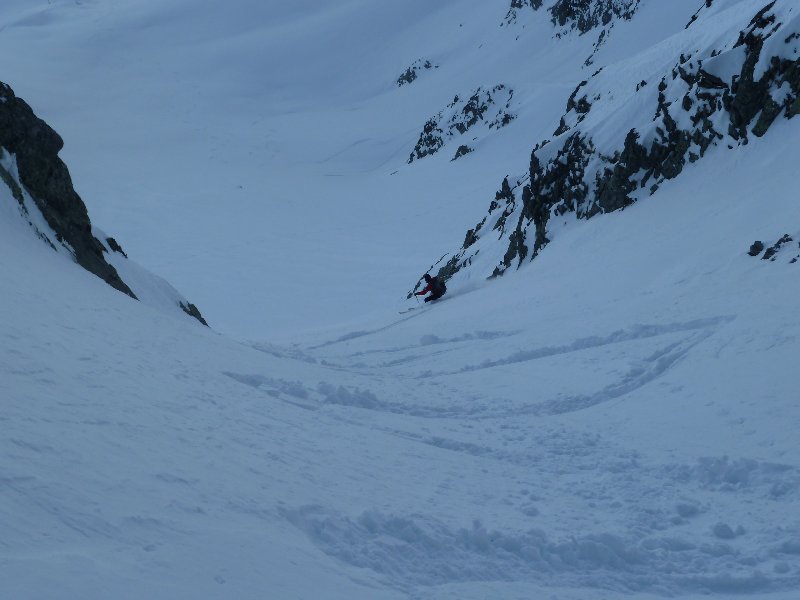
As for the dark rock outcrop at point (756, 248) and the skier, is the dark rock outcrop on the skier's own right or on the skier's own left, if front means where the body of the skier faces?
on the skier's own left

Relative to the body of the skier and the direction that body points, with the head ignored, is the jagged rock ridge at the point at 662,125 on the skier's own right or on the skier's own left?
on the skier's own left
